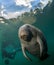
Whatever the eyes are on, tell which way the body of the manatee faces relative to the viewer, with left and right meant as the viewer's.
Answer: facing the viewer and to the left of the viewer
